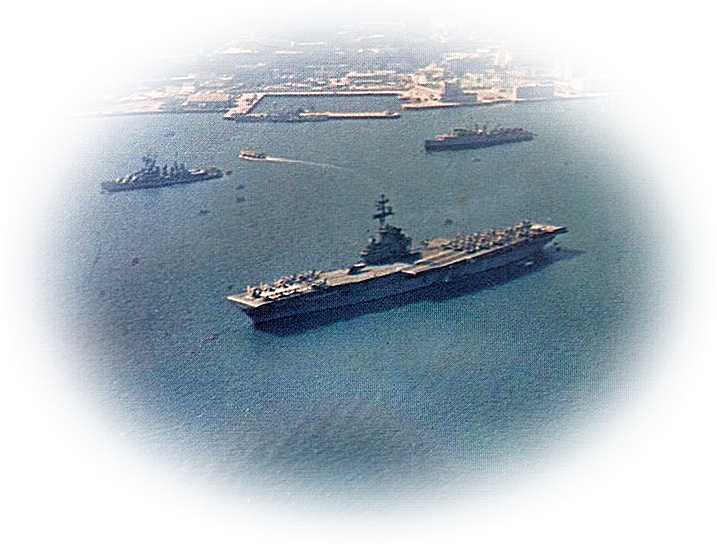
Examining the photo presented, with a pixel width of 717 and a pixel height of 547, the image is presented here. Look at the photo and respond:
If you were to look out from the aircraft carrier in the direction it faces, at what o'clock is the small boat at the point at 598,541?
The small boat is roughly at 10 o'clock from the aircraft carrier.

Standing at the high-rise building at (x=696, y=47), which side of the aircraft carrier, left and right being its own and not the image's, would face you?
back

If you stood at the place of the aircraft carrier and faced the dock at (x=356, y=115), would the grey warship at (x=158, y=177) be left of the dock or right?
left

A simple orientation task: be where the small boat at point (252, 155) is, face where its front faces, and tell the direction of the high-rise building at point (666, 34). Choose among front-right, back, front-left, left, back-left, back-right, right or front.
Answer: back-right

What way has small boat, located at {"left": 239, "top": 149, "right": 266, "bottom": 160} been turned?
to the viewer's left

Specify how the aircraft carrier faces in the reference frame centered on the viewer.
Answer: facing the viewer and to the left of the viewer

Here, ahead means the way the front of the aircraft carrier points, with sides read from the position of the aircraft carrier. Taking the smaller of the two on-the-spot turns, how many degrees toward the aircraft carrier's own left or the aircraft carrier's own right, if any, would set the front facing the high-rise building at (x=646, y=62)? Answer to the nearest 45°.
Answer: approximately 180°

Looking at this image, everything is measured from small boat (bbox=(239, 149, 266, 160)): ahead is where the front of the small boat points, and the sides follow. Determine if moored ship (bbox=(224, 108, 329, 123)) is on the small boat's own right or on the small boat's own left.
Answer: on the small boat's own right

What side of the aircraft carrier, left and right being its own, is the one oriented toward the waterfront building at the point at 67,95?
right

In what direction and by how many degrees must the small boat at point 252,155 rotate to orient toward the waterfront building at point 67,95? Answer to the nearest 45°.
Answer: approximately 45° to its right
